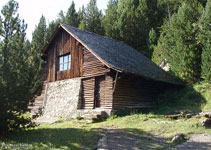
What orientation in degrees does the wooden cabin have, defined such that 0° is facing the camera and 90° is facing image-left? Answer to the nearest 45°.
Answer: approximately 45°

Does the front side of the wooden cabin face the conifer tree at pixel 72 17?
no

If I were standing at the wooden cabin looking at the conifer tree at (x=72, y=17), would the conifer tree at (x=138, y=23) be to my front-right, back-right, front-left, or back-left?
front-right

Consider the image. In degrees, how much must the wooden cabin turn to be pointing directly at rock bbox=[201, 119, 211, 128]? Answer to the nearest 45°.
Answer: approximately 90° to its left

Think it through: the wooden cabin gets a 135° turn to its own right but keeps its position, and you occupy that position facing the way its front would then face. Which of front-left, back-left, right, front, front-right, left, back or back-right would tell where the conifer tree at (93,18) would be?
front

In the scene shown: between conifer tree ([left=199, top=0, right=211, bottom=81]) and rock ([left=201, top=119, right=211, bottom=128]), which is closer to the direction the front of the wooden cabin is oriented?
the rock

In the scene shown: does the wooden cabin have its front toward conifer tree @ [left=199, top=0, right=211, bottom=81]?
no

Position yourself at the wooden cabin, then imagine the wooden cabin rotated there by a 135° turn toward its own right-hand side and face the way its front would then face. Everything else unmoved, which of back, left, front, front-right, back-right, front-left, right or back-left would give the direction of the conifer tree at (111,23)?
front

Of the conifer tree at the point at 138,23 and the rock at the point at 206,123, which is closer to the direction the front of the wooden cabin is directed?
the rock

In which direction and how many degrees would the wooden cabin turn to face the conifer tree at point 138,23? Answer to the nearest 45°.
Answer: approximately 135° to its right

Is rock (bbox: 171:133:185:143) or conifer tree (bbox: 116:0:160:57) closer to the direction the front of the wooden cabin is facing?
the rock

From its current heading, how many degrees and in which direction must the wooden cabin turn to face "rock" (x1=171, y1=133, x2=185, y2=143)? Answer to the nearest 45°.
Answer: approximately 45° to its left
